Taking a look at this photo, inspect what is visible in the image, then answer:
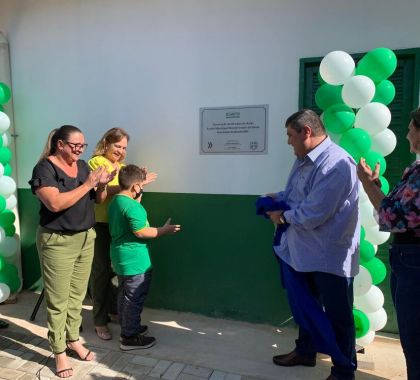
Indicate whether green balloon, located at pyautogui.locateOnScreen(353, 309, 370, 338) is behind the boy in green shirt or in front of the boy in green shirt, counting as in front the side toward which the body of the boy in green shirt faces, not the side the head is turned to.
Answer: in front

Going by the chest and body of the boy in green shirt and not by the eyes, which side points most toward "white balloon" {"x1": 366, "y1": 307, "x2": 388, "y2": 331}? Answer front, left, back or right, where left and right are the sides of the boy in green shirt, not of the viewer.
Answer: front

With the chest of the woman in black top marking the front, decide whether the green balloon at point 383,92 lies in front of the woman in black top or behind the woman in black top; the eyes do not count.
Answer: in front

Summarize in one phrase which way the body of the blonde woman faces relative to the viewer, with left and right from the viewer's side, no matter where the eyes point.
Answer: facing the viewer and to the right of the viewer

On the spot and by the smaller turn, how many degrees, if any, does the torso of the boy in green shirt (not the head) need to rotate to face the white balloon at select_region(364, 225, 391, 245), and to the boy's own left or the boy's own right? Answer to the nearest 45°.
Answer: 0° — they already face it

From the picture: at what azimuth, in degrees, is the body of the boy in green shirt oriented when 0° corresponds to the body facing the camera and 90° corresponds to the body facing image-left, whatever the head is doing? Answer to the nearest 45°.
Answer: approximately 270°

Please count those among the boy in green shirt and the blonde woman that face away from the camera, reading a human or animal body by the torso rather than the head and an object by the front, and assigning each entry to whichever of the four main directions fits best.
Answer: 0

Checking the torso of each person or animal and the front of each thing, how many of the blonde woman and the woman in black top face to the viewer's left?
0
